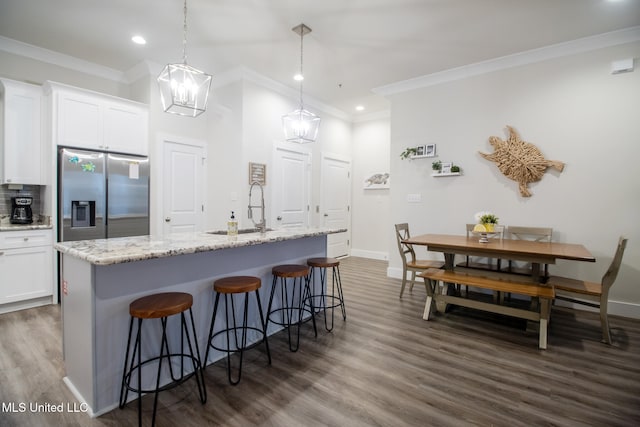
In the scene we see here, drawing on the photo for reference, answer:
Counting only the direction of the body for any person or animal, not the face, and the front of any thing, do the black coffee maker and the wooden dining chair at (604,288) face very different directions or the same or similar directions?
very different directions

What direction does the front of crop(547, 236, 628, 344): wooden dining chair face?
to the viewer's left

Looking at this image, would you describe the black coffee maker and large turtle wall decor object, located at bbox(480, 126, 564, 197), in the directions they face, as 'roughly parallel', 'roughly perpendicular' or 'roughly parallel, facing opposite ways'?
roughly perpendicular

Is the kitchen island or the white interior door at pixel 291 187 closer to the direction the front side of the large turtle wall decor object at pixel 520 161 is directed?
the kitchen island

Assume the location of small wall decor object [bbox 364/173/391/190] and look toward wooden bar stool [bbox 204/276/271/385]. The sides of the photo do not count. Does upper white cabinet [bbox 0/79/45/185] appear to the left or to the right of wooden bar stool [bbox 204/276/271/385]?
right
